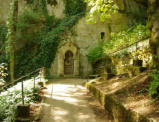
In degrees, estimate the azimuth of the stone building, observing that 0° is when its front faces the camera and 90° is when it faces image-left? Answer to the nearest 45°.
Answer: approximately 0°

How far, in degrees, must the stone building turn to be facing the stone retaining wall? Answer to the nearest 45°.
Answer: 0° — it already faces it

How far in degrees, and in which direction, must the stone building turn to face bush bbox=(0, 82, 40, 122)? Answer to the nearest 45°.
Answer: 0° — it already faces it
